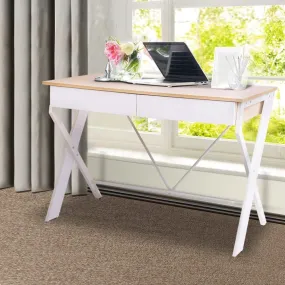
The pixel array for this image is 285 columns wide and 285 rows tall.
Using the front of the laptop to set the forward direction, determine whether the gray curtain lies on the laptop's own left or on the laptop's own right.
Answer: on the laptop's own right

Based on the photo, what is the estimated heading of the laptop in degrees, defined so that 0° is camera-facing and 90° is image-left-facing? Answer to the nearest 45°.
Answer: approximately 45°

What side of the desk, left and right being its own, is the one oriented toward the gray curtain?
right

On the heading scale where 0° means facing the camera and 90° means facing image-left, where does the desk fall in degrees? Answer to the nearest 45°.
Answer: approximately 45°
